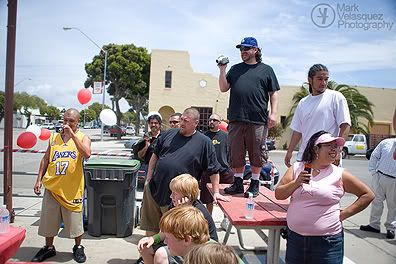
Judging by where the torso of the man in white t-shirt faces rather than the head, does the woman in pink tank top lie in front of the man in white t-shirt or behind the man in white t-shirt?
in front

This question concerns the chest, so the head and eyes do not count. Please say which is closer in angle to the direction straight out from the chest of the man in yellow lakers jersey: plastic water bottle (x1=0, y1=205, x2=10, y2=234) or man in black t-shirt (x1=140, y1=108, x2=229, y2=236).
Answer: the plastic water bottle

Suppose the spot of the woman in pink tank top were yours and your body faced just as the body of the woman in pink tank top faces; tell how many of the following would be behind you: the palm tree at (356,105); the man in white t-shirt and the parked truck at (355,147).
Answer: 3

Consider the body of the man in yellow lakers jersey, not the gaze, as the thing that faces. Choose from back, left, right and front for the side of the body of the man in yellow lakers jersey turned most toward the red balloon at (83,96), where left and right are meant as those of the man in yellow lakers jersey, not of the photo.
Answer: back

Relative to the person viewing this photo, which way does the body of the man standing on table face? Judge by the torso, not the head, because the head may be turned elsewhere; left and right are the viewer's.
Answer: facing the viewer and to the left of the viewer

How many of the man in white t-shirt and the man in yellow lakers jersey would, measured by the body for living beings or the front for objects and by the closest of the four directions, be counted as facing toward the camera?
2
